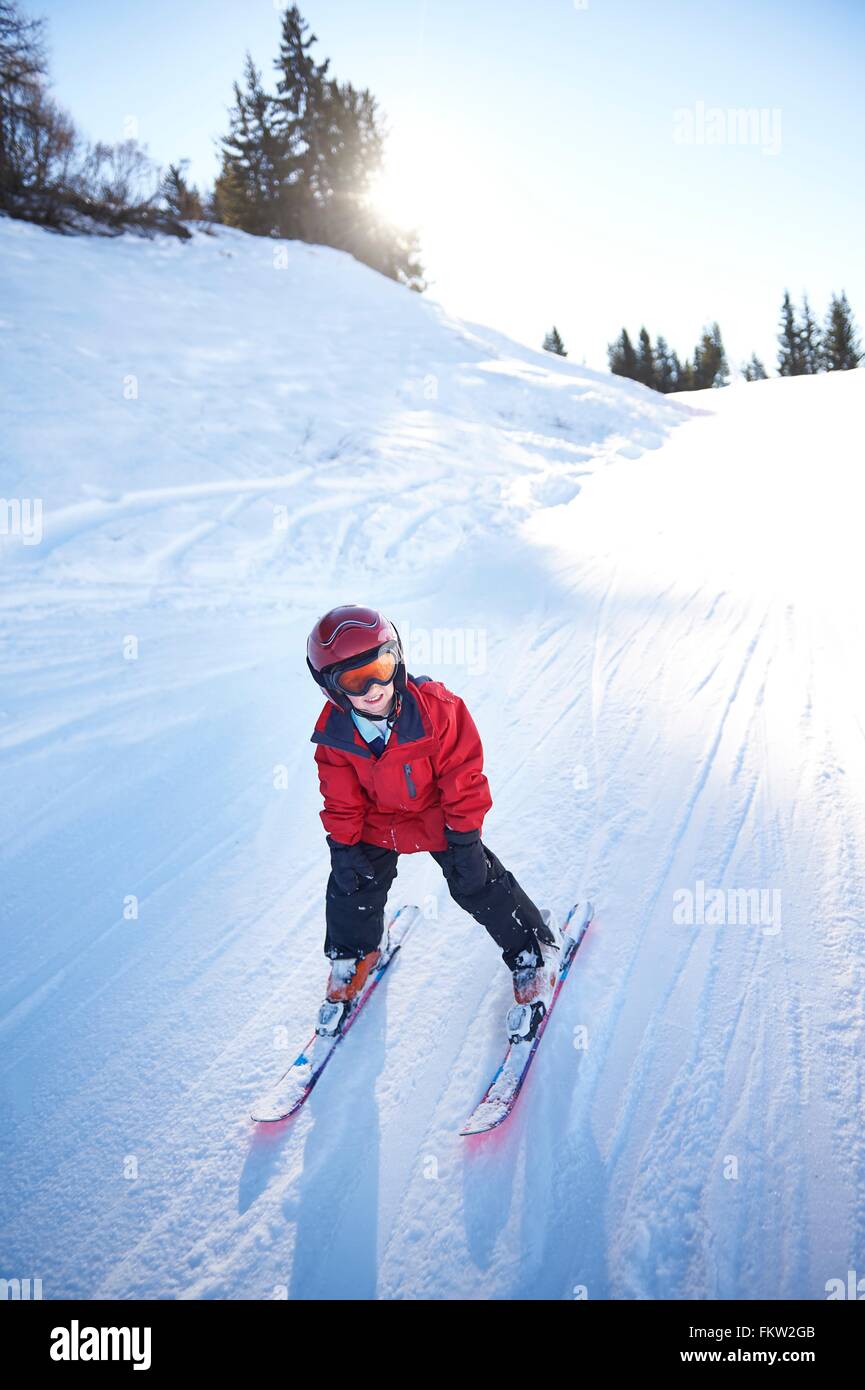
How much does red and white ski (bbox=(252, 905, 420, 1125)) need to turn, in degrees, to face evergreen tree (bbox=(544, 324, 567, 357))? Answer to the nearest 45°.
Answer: approximately 135° to its right

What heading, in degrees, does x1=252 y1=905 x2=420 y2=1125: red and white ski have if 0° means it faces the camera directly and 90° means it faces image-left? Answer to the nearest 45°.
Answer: approximately 45°

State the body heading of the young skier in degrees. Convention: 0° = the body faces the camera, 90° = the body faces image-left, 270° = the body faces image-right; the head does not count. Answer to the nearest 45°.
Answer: approximately 0°

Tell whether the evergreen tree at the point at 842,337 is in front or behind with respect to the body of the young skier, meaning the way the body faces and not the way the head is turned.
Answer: behind

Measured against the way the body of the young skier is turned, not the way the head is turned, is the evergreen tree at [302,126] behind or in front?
behind
